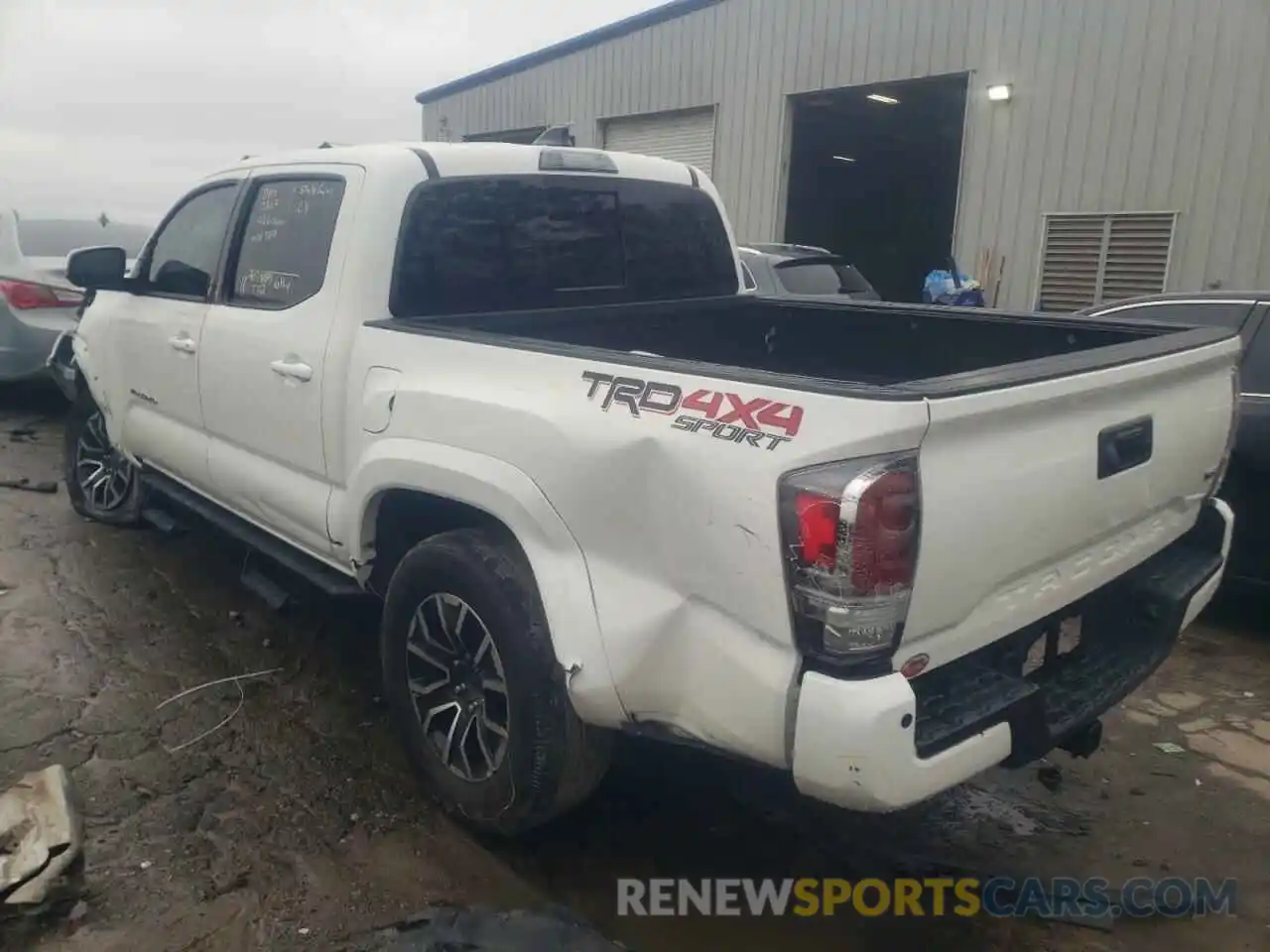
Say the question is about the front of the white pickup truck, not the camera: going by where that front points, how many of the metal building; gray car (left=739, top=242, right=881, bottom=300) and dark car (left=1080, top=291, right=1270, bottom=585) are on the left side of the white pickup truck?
0

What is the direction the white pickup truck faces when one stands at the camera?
facing away from the viewer and to the left of the viewer

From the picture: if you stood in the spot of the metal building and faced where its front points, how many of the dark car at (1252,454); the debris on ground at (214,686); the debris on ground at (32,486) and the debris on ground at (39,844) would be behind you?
0

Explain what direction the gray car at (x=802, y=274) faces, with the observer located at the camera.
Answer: facing away from the viewer and to the left of the viewer

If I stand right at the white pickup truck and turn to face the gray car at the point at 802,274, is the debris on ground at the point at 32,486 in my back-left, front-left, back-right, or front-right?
front-left

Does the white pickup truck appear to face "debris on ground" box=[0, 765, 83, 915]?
no

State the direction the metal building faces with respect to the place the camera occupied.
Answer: facing the viewer and to the left of the viewer

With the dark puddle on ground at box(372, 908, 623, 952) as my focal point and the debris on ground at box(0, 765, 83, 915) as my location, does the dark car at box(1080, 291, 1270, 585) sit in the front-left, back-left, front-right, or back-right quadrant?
front-left

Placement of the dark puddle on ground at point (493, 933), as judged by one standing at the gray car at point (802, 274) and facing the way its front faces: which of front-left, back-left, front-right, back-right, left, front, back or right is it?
back-left

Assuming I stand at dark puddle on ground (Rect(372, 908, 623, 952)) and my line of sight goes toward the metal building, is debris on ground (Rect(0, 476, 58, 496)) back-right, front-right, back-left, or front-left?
front-left

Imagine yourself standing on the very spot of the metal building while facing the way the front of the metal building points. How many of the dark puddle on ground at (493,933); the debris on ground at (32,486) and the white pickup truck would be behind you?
0

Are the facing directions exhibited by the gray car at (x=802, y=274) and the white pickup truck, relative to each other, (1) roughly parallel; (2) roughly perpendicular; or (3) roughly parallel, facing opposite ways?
roughly parallel

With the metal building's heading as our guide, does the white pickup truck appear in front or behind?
in front

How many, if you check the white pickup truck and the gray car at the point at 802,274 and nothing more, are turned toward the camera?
0

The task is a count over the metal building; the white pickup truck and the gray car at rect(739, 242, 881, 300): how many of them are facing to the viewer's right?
0

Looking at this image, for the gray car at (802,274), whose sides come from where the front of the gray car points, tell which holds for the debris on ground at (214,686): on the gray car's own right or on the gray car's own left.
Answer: on the gray car's own left

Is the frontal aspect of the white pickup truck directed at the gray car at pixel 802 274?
no

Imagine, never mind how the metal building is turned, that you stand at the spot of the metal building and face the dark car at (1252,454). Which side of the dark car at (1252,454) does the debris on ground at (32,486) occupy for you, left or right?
right

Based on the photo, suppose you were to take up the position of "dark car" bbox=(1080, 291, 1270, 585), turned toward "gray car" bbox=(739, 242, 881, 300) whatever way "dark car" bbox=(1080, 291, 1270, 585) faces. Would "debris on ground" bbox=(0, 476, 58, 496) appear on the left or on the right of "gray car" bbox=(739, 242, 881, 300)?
left

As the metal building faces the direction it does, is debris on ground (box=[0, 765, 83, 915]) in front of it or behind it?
in front

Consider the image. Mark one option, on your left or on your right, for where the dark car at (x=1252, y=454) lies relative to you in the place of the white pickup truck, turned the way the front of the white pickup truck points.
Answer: on your right
